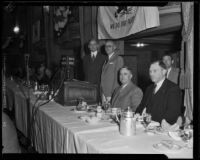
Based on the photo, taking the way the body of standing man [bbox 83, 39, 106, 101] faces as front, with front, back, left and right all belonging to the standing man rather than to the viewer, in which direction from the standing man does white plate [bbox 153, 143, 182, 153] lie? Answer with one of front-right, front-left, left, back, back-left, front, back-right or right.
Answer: front

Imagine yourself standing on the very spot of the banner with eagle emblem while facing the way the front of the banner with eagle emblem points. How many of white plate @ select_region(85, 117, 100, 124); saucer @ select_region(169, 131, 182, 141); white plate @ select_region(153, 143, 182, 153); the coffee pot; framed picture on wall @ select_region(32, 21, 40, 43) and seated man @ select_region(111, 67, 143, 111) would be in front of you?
5

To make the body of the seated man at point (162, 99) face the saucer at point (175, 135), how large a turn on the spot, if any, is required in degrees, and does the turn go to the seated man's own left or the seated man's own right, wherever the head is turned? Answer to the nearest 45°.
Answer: approximately 45° to the seated man's own left

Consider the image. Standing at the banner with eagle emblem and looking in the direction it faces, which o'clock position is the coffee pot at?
The coffee pot is roughly at 12 o'clock from the banner with eagle emblem.

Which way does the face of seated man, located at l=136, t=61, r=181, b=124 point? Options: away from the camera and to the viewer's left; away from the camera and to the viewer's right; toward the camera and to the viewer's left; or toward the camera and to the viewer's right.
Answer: toward the camera and to the viewer's left

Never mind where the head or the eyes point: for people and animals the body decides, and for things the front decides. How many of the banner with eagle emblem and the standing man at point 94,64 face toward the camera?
2

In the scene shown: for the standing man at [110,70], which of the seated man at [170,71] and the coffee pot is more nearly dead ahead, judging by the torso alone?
the coffee pot

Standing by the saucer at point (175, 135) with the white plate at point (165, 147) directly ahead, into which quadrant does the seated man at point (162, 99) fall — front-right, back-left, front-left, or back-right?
back-right

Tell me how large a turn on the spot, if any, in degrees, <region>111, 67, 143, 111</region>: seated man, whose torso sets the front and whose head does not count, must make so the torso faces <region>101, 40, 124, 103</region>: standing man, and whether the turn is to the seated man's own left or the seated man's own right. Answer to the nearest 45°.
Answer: approximately 135° to the seated man's own right

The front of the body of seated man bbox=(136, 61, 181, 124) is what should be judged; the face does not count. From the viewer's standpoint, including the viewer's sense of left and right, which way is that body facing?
facing the viewer and to the left of the viewer

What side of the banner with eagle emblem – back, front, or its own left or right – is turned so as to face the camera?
front

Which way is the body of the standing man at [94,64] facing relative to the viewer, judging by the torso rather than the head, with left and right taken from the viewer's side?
facing the viewer

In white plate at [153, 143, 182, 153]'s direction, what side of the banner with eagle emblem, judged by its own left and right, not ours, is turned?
front

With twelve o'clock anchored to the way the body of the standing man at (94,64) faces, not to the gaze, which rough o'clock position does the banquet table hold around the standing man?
The banquet table is roughly at 12 o'clock from the standing man.
